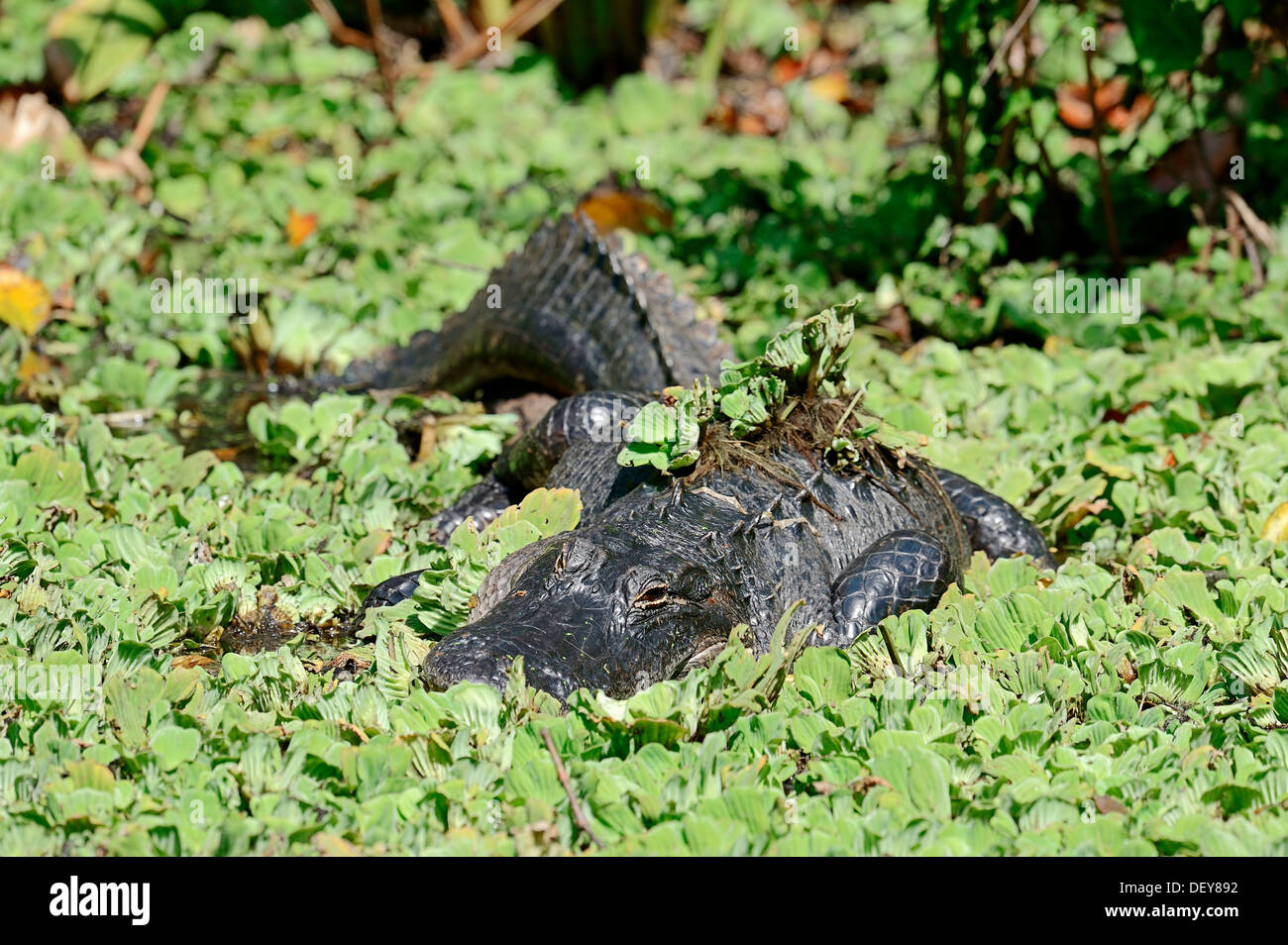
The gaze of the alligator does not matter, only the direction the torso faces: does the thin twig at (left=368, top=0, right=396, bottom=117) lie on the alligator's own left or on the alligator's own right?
on the alligator's own right

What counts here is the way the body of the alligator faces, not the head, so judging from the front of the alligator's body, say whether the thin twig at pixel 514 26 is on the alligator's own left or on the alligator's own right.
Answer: on the alligator's own right

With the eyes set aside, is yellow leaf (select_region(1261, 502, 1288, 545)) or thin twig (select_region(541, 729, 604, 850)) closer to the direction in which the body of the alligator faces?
the thin twig

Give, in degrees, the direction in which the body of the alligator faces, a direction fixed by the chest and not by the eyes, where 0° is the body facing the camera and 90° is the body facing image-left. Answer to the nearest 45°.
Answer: approximately 45°

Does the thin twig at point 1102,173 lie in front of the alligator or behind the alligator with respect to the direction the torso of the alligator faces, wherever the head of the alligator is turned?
behind
